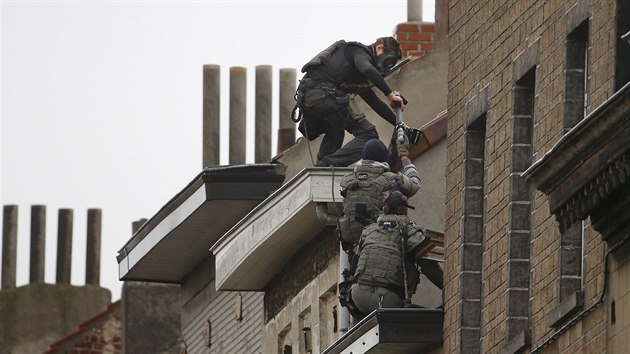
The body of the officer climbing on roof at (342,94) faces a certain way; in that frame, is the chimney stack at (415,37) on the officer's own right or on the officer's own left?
on the officer's own left

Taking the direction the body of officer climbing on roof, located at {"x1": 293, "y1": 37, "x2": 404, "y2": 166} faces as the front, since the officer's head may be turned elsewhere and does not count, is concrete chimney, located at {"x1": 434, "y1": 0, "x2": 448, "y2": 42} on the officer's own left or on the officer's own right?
on the officer's own left

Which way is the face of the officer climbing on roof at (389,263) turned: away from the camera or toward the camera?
away from the camera

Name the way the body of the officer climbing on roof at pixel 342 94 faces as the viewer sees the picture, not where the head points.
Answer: to the viewer's right

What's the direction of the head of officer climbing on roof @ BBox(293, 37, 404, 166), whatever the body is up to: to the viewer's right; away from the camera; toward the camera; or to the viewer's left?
to the viewer's right
